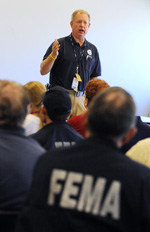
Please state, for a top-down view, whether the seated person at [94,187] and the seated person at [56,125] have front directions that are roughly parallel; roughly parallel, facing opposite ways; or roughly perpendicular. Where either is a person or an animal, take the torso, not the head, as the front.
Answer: roughly parallel

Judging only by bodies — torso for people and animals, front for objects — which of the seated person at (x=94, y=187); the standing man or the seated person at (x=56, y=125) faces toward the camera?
the standing man

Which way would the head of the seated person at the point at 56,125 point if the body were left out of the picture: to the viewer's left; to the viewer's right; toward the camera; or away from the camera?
away from the camera

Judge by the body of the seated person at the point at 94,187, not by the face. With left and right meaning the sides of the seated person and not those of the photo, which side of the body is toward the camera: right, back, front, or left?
back

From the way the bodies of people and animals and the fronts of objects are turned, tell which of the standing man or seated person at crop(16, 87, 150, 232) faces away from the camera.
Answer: the seated person

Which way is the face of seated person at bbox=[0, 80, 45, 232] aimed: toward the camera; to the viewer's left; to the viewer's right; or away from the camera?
away from the camera

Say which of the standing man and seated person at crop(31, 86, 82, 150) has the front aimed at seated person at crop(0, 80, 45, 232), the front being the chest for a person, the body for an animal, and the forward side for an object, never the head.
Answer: the standing man

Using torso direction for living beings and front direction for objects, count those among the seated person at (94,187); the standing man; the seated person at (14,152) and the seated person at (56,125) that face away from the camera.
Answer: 3

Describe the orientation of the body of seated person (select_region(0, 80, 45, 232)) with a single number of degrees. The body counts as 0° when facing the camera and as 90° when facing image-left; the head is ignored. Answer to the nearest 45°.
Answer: approximately 180°

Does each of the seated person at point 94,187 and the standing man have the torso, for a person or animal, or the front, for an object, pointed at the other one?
yes

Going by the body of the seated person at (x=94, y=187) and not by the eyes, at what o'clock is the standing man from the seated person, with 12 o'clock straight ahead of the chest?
The standing man is roughly at 12 o'clock from the seated person.

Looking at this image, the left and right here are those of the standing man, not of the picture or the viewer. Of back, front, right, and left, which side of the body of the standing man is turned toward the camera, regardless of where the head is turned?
front

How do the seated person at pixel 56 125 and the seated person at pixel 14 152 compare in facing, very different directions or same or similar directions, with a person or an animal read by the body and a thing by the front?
same or similar directions

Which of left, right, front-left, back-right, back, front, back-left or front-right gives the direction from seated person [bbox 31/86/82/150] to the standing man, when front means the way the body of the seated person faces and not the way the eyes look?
front

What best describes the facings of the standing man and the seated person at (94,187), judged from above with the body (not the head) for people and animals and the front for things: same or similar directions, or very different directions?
very different directions

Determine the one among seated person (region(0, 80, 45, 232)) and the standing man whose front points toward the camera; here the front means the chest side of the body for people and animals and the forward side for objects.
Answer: the standing man

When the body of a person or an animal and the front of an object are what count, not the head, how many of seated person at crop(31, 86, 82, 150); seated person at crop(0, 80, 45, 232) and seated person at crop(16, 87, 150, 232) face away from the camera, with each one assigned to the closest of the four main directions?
3
